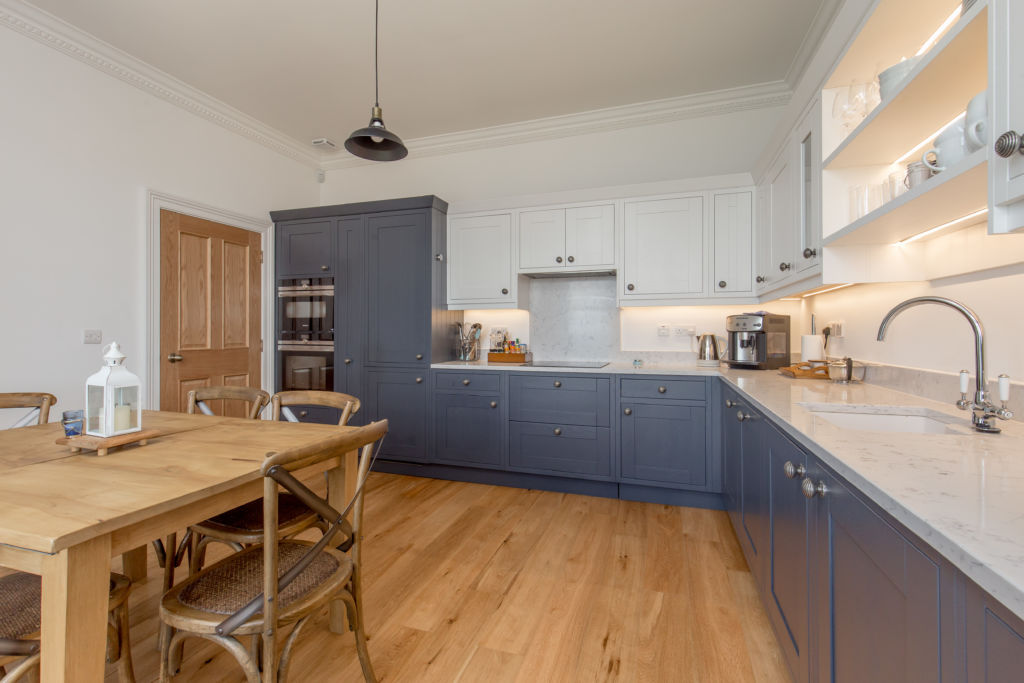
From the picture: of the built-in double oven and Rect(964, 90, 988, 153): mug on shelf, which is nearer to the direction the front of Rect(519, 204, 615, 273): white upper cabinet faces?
the mug on shelf

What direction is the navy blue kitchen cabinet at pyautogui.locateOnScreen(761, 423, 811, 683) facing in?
to the viewer's left

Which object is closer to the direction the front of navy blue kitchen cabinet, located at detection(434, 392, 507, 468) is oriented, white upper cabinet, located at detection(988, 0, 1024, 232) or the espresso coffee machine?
the white upper cabinet

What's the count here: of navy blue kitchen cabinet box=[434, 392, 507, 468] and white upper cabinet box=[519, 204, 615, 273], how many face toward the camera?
2

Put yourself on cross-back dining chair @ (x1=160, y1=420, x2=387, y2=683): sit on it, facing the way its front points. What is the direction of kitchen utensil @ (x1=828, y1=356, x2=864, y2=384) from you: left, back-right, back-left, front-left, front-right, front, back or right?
back-right

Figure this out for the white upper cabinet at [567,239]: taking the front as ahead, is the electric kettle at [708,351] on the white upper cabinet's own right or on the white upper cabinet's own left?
on the white upper cabinet's own left

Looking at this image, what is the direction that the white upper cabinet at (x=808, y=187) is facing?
to the viewer's left

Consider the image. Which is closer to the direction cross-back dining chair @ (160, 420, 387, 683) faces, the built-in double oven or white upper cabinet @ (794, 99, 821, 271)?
the built-in double oven

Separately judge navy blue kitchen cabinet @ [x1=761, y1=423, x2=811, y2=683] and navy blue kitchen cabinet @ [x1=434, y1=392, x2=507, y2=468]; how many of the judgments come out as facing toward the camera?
1

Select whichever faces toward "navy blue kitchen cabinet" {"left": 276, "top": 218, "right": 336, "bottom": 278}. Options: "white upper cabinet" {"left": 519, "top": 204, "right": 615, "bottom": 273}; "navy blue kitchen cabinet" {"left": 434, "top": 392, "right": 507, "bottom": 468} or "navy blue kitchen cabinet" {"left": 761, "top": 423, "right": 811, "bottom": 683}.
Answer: "navy blue kitchen cabinet" {"left": 761, "top": 423, "right": 811, "bottom": 683}

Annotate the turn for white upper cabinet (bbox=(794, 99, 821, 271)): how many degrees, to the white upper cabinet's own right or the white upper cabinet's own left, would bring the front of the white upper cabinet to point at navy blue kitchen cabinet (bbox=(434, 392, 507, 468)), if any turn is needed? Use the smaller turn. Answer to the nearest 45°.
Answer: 0° — it already faces it

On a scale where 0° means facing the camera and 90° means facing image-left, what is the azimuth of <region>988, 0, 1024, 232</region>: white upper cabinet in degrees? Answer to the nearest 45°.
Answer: approximately 45°

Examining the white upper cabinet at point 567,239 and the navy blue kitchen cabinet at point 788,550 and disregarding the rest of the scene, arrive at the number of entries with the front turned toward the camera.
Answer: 1
